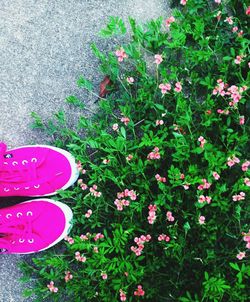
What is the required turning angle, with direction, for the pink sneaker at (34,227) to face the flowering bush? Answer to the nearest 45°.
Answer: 0° — it already faces it

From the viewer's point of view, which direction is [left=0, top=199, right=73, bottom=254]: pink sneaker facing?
to the viewer's right
